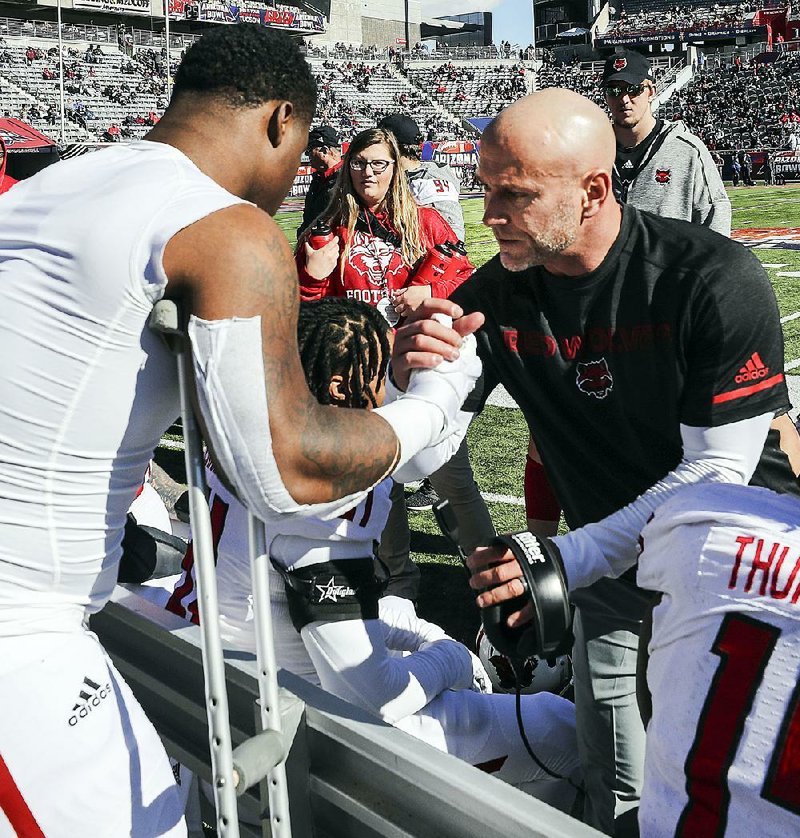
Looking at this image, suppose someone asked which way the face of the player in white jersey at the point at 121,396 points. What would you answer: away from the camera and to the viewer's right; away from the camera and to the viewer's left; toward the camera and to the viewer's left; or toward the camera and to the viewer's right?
away from the camera and to the viewer's right

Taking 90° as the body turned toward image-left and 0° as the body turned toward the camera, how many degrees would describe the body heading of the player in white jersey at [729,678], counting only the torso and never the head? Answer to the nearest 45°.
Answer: approximately 180°

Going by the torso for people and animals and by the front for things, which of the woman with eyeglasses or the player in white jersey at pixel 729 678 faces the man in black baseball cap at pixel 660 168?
the player in white jersey

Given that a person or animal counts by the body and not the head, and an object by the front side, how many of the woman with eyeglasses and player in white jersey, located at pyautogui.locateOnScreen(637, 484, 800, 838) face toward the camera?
1

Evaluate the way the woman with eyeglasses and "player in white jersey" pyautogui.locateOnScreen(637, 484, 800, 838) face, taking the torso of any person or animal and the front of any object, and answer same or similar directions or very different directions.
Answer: very different directions

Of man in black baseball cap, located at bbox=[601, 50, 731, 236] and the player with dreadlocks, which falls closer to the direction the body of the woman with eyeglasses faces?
the player with dreadlocks

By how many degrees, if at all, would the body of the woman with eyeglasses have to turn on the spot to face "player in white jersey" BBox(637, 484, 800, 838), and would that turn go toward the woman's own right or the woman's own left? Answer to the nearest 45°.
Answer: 0° — they already face them

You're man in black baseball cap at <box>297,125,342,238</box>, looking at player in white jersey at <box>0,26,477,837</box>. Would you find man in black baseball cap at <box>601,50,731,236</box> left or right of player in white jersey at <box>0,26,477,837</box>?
left
